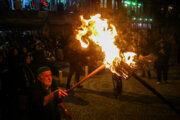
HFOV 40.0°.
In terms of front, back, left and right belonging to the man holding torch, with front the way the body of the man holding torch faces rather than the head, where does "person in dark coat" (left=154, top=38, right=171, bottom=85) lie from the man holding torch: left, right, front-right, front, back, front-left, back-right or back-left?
left

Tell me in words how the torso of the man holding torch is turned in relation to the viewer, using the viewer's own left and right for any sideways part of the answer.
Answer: facing the viewer and to the right of the viewer
